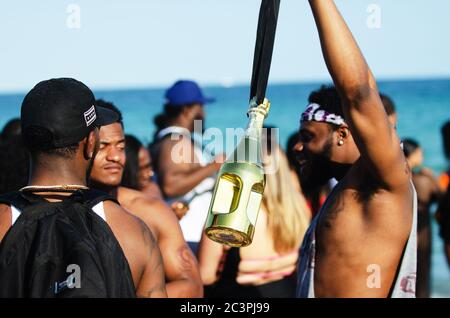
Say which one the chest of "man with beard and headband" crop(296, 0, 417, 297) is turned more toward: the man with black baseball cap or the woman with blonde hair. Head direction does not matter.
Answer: the man with black baseball cap

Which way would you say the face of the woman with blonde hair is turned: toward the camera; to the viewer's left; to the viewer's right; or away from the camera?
away from the camera

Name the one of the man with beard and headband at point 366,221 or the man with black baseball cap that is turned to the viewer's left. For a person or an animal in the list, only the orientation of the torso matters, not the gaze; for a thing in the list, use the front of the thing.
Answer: the man with beard and headband

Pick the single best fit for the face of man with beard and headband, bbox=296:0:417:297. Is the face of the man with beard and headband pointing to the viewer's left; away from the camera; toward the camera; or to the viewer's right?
to the viewer's left

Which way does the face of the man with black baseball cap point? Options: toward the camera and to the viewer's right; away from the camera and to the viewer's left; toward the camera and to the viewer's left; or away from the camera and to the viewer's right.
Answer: away from the camera and to the viewer's right

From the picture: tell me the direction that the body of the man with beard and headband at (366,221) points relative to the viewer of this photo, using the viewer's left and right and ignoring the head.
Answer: facing to the left of the viewer

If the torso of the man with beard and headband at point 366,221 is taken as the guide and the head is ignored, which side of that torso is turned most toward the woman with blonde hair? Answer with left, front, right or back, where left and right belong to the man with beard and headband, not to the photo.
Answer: right

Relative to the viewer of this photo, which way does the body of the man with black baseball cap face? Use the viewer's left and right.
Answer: facing away from the viewer and to the right of the viewer
